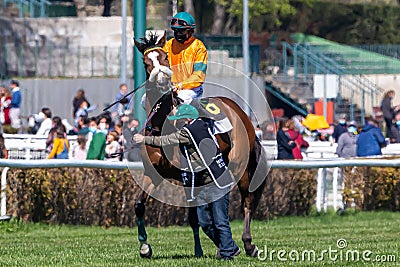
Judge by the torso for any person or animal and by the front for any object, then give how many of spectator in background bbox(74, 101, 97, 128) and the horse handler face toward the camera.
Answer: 1

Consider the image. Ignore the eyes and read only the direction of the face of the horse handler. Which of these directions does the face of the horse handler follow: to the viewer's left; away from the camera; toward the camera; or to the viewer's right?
to the viewer's left

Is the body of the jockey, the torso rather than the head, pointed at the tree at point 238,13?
no

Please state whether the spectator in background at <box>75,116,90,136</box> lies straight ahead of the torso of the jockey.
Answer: no

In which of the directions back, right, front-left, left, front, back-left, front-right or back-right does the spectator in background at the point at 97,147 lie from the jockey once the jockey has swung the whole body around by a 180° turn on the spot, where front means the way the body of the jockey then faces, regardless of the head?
front-left

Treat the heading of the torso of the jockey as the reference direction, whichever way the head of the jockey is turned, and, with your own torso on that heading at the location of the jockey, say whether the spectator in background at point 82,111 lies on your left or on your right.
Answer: on your right

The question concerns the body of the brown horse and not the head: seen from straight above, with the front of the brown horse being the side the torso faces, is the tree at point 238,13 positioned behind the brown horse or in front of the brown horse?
behind

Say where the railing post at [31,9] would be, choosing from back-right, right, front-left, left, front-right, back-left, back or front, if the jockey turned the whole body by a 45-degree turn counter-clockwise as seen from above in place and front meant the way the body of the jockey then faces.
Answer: back

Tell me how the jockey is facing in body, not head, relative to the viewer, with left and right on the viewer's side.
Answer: facing the viewer and to the left of the viewer

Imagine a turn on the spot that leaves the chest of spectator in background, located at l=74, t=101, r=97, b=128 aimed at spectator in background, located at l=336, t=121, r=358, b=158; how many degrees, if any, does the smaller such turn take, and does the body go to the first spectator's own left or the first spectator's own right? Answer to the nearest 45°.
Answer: approximately 45° to the first spectator's own left

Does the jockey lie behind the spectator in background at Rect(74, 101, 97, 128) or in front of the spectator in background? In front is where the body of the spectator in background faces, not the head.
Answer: in front

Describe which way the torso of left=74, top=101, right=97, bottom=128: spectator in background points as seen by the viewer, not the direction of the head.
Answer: toward the camera
